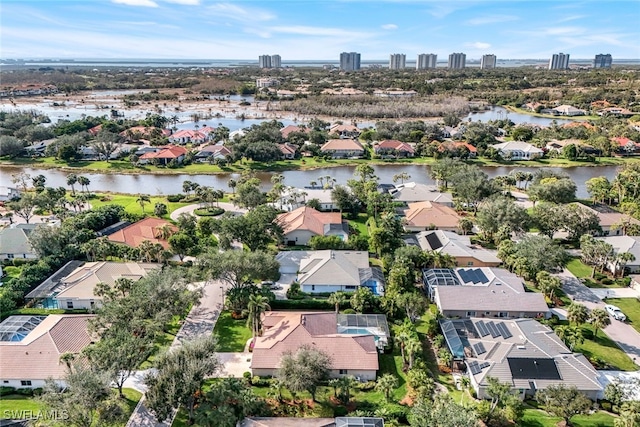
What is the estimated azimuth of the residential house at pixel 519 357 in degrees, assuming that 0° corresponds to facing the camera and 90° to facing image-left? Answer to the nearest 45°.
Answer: approximately 270°

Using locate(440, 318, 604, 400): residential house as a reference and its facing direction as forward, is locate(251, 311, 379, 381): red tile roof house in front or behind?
behind

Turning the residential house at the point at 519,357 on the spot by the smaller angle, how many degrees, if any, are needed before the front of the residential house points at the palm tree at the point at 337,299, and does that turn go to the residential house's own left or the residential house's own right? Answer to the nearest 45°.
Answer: approximately 180°

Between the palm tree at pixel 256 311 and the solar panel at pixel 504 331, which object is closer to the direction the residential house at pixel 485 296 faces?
the solar panel

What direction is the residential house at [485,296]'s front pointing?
to the viewer's right

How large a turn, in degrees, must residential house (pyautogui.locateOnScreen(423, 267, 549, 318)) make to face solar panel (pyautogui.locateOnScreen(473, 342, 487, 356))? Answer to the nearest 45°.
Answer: approximately 90° to its right

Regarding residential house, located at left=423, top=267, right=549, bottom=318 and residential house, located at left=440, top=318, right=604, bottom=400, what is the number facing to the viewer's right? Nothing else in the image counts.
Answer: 2

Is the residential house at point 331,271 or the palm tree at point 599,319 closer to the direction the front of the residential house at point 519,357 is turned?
the palm tree

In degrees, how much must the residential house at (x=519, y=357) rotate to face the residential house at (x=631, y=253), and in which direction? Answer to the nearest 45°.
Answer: approximately 90° to its left

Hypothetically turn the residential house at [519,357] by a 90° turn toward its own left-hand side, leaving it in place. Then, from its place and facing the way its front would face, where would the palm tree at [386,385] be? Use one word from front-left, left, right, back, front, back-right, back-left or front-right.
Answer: back-left
